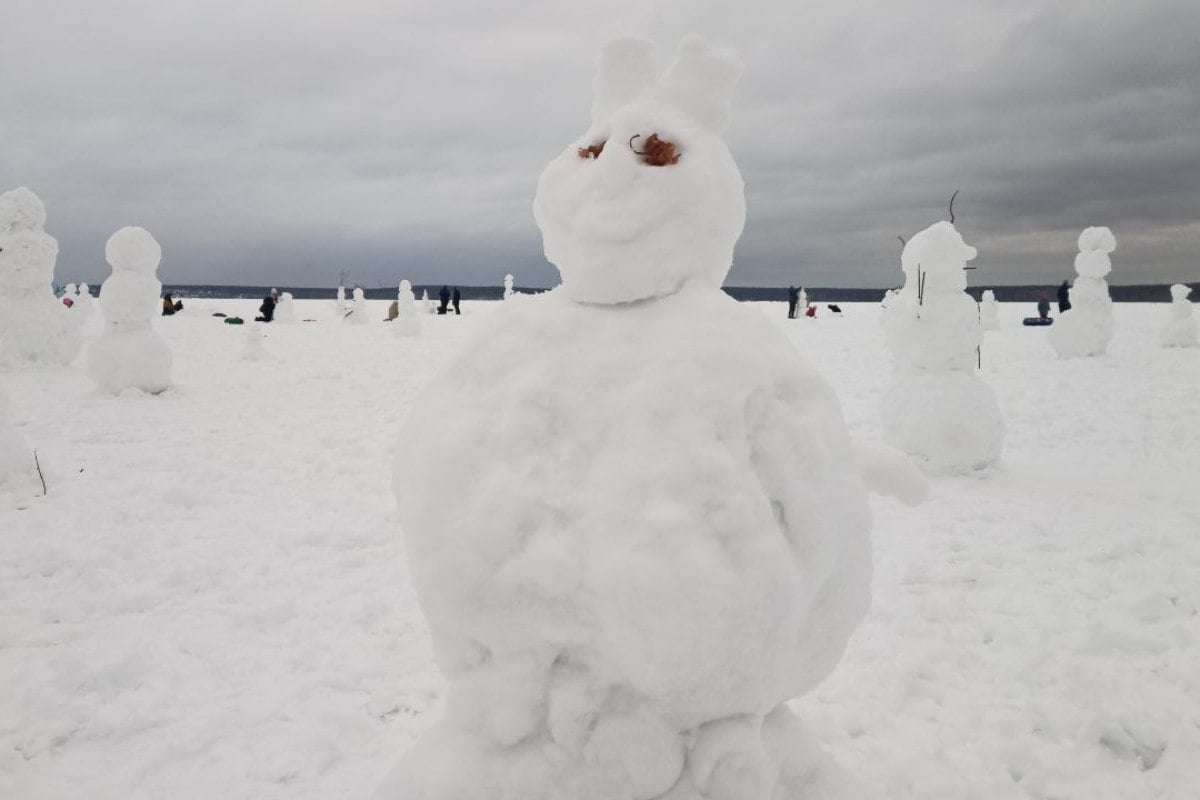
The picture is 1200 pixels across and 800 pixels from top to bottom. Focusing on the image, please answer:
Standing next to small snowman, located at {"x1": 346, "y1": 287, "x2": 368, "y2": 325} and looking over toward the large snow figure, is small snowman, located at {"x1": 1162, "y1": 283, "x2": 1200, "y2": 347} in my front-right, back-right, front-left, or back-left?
front-left

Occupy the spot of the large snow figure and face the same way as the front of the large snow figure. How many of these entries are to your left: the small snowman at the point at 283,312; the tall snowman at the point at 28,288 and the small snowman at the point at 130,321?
0

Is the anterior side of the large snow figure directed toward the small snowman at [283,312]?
no

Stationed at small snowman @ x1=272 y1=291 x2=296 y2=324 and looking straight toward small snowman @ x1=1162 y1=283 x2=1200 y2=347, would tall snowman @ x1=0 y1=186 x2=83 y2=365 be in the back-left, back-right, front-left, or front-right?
front-right

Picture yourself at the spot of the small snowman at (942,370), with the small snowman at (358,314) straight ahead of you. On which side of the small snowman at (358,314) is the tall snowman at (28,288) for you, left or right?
left

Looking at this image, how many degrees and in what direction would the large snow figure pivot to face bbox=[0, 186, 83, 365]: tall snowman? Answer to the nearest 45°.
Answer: approximately 90° to its right

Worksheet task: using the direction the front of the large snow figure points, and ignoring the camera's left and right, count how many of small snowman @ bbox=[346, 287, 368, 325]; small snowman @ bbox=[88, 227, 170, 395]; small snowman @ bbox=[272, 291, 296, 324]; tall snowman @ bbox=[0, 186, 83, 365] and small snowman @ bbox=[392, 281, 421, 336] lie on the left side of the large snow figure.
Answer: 0

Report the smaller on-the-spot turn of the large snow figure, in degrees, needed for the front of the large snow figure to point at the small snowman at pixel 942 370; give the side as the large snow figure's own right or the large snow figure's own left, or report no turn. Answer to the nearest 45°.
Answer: approximately 180°

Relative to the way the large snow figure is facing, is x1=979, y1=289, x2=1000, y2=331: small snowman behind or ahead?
behind

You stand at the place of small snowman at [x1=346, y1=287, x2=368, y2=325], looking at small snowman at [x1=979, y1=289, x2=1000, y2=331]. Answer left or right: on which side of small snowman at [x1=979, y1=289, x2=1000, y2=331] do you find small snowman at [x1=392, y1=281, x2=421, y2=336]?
right

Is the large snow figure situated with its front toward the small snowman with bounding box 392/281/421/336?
no

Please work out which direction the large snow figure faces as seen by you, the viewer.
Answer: facing the viewer and to the left of the viewer

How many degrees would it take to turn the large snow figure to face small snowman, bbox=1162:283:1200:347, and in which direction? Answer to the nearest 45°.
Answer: approximately 180°

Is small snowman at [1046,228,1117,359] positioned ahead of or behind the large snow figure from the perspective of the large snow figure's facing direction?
behind

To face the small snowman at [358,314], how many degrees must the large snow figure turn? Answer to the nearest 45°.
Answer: approximately 135° to its right

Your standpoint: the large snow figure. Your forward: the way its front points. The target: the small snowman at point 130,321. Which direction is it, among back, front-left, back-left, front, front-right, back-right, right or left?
right
